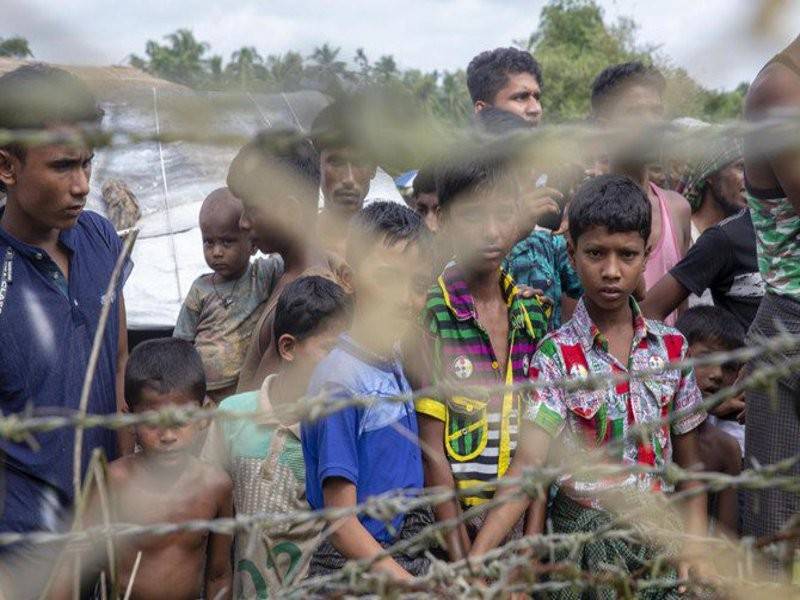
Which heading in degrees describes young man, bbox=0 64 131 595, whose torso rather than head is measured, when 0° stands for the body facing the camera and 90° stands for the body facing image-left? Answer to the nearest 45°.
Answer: approximately 315°

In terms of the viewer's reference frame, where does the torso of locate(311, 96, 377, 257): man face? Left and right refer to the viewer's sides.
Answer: facing the viewer

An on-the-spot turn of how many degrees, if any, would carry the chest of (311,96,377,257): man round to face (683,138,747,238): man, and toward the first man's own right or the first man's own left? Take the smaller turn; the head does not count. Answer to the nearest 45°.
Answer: approximately 135° to the first man's own left

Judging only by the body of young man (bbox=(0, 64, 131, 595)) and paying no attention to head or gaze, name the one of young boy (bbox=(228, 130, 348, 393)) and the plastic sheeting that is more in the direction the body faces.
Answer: the young boy

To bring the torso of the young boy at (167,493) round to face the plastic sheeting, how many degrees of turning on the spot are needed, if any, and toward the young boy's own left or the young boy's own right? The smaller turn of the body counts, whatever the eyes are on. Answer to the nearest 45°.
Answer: approximately 180°
